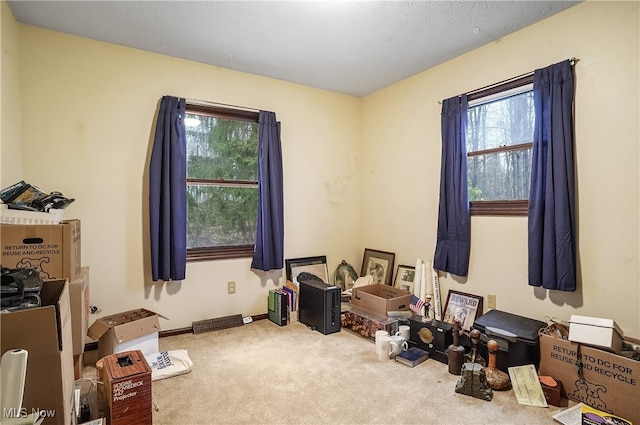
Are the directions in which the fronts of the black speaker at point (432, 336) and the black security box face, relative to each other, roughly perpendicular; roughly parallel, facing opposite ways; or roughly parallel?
roughly parallel

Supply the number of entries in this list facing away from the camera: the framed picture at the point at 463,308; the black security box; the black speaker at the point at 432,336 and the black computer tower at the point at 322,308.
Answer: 0

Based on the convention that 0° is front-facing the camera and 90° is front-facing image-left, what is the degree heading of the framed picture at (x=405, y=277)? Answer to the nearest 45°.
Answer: approximately 45°

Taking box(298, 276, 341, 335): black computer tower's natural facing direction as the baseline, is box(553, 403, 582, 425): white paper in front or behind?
in front

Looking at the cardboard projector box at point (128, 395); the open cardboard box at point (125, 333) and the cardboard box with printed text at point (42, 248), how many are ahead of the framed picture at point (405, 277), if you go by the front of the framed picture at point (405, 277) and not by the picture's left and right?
3

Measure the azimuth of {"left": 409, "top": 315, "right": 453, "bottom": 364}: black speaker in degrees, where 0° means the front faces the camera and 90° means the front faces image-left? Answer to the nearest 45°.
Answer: approximately 45°

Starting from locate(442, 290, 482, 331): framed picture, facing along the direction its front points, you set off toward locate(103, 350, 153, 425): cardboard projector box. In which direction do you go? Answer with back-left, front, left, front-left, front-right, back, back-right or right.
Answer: front

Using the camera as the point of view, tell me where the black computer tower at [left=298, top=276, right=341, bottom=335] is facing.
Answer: facing the viewer and to the right of the viewer

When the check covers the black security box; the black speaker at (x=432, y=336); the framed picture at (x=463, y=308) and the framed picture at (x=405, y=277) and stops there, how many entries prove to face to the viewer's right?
0

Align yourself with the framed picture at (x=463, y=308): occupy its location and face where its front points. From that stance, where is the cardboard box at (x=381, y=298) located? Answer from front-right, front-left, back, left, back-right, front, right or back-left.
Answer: front-right

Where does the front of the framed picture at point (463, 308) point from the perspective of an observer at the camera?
facing the viewer and to the left of the viewer

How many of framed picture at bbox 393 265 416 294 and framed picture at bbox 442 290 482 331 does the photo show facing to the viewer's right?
0

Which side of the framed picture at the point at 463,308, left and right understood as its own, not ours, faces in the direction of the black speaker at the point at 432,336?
front

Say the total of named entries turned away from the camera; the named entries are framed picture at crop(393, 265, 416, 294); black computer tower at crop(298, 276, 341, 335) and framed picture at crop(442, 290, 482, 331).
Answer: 0

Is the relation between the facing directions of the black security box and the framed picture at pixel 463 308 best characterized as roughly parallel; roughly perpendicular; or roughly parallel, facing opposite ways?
roughly parallel
